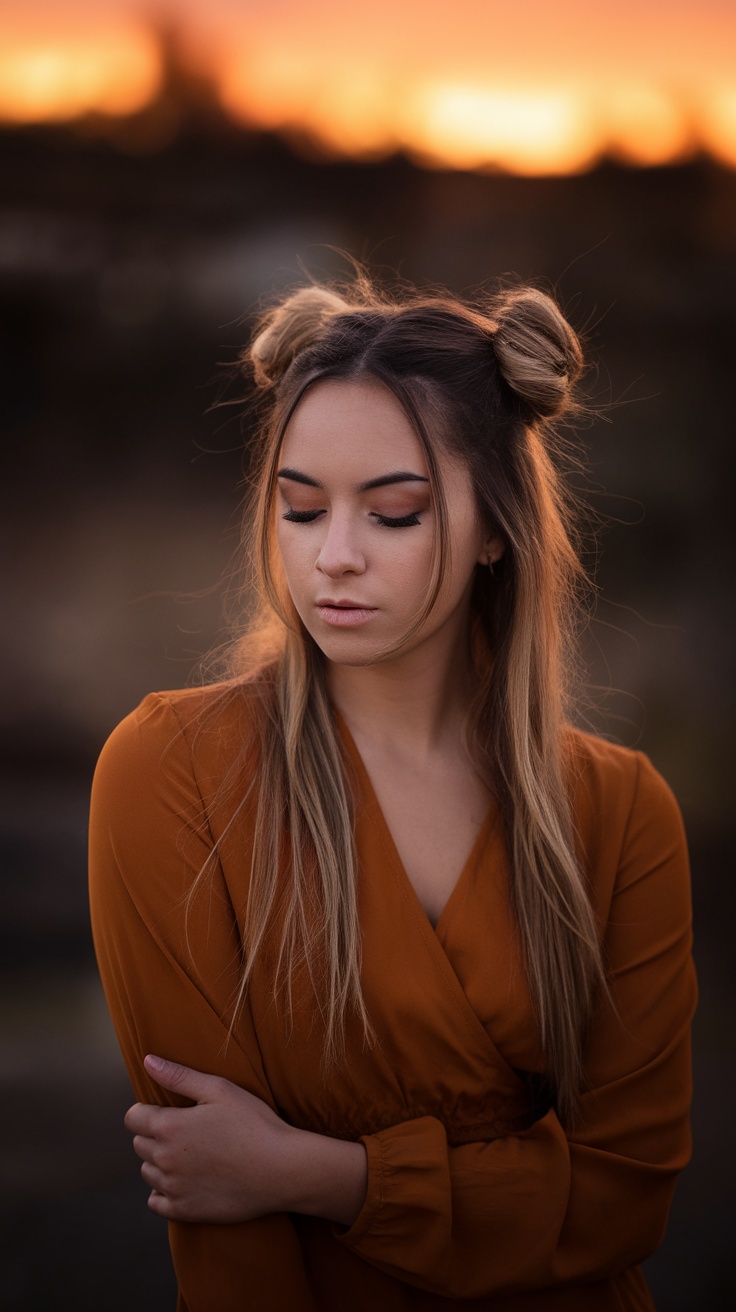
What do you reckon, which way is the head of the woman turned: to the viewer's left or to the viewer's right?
to the viewer's left

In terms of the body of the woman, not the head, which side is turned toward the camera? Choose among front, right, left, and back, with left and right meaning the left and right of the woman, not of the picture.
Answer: front
